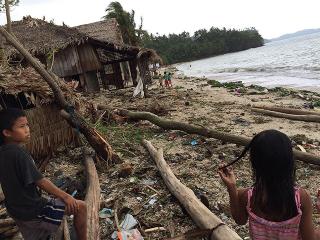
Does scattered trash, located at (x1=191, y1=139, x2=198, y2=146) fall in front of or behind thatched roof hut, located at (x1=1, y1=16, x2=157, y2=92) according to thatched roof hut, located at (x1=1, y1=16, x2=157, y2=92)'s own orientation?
in front

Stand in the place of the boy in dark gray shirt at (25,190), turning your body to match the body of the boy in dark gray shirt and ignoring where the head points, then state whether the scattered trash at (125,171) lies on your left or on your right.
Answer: on your left

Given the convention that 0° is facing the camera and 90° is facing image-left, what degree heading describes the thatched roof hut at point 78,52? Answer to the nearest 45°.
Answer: approximately 315°

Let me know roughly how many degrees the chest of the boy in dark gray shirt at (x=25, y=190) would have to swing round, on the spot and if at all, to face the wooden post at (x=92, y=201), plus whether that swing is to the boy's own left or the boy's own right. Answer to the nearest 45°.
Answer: approximately 45° to the boy's own left

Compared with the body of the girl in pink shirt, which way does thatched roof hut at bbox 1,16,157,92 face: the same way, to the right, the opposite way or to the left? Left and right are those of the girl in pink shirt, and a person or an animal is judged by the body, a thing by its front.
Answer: to the right

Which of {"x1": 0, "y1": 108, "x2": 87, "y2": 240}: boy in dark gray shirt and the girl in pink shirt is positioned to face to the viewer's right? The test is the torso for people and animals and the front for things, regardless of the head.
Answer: the boy in dark gray shirt

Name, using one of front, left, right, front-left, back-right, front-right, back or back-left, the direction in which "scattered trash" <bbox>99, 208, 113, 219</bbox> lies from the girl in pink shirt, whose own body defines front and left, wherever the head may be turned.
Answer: front-left

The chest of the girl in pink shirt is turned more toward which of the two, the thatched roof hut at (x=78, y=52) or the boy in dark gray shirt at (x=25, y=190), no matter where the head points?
the thatched roof hut

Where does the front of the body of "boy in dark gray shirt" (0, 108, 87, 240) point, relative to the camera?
to the viewer's right

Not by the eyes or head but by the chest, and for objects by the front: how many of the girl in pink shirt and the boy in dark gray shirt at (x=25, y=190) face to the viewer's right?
1

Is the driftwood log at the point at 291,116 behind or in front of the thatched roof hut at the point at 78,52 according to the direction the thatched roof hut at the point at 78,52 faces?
in front

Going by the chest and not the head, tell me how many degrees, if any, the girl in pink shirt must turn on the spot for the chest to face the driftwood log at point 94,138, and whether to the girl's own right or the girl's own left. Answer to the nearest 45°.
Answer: approximately 45° to the girl's own left

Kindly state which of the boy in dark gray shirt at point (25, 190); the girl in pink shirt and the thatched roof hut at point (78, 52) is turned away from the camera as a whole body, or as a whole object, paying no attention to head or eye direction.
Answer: the girl in pink shirt

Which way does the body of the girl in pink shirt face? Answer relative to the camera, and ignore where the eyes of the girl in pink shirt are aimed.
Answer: away from the camera

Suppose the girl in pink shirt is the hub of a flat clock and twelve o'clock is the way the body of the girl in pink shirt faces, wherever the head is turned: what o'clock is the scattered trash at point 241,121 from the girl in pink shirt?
The scattered trash is roughly at 12 o'clock from the girl in pink shirt.

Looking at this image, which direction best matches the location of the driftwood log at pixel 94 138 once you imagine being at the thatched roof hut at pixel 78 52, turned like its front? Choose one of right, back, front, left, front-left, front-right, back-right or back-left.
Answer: front-right

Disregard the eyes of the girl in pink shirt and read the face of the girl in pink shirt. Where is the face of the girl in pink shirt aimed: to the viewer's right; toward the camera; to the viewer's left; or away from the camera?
away from the camera

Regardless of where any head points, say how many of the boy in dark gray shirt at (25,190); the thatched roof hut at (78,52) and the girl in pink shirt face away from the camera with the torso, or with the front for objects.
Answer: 1
